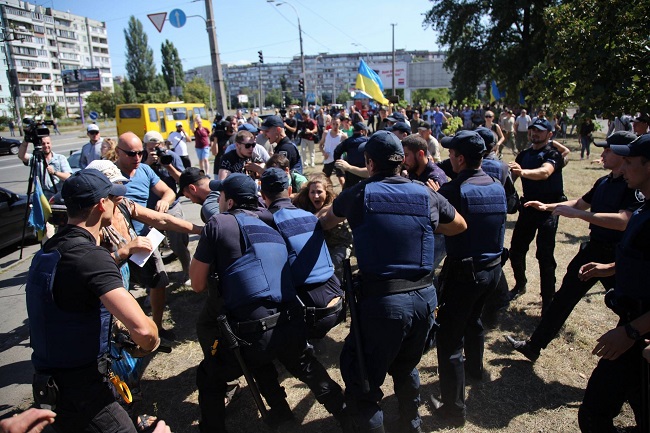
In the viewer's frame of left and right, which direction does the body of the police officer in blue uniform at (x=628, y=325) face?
facing to the left of the viewer

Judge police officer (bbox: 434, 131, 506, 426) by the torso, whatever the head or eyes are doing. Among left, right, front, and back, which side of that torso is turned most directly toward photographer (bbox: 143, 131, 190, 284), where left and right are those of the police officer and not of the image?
front

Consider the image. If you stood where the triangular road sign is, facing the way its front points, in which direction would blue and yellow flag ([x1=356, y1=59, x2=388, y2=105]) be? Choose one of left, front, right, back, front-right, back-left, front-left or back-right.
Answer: left

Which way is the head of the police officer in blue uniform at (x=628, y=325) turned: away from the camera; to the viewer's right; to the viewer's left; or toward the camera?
to the viewer's left

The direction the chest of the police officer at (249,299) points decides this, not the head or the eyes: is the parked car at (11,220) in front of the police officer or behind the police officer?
in front

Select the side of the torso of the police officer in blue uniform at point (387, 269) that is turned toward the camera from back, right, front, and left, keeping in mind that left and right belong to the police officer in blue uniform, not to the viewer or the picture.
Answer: back

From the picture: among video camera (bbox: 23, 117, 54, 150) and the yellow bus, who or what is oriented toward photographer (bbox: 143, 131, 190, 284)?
the video camera

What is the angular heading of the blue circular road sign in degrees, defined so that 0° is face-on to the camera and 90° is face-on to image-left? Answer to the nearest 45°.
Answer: approximately 0°

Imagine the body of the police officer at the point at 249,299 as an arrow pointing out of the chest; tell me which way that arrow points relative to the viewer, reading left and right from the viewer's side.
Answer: facing away from the viewer and to the left of the viewer

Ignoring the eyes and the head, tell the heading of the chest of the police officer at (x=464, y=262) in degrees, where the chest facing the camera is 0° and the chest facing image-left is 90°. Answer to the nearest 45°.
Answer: approximately 135°

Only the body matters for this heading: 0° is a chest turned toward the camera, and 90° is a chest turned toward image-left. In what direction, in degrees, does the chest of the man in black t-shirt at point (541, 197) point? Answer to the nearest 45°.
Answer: approximately 45°

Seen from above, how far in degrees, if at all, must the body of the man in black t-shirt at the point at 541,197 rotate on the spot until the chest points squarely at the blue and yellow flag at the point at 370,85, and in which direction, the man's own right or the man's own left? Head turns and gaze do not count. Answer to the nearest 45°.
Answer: approximately 90° to the man's own right

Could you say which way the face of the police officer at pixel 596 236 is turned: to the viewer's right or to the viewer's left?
to the viewer's left
